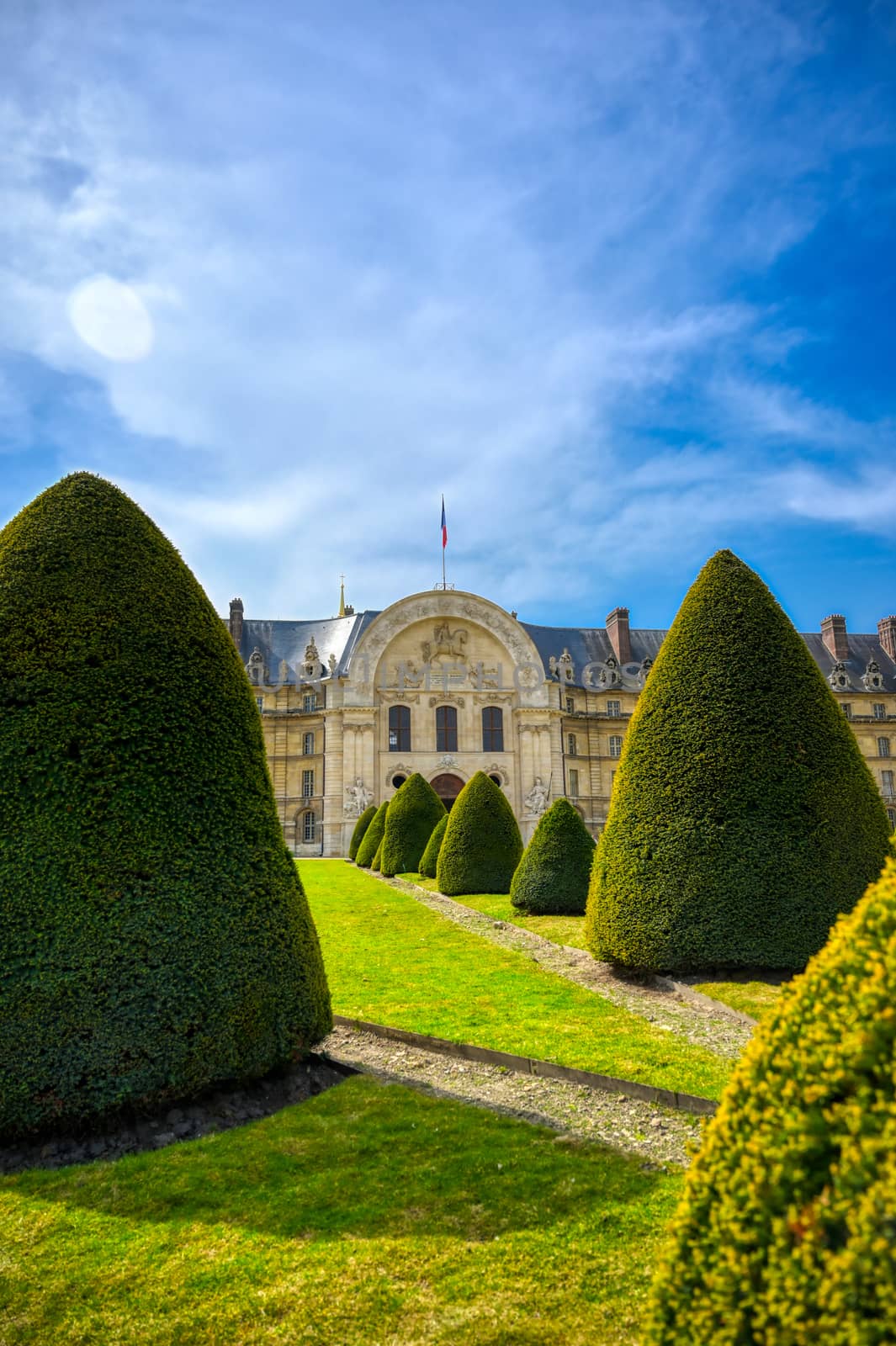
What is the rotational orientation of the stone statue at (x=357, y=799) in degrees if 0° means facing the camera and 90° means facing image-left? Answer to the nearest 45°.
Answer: approximately 0°

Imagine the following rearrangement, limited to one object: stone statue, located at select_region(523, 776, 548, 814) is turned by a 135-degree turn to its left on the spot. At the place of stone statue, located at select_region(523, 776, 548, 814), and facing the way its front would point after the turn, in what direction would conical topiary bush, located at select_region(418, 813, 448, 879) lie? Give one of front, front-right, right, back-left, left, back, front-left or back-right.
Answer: back-right

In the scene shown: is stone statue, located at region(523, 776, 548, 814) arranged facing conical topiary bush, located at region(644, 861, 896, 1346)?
yes

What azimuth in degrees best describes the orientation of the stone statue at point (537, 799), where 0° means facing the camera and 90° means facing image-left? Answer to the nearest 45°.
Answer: approximately 0°

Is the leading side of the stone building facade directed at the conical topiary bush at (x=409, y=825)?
yes

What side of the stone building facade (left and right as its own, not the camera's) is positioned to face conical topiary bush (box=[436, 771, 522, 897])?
front

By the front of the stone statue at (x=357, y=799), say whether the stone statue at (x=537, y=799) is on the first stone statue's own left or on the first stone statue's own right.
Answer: on the first stone statue's own left

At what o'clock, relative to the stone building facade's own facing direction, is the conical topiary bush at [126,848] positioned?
The conical topiary bush is roughly at 12 o'clock from the stone building facade.

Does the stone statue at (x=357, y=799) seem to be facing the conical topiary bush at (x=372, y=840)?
yes

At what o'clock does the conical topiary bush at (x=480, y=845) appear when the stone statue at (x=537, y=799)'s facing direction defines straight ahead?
The conical topiary bush is roughly at 12 o'clock from the stone statue.

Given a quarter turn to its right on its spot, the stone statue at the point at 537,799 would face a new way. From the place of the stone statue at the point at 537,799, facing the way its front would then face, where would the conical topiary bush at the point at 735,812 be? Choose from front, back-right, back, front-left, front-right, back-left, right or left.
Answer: left
